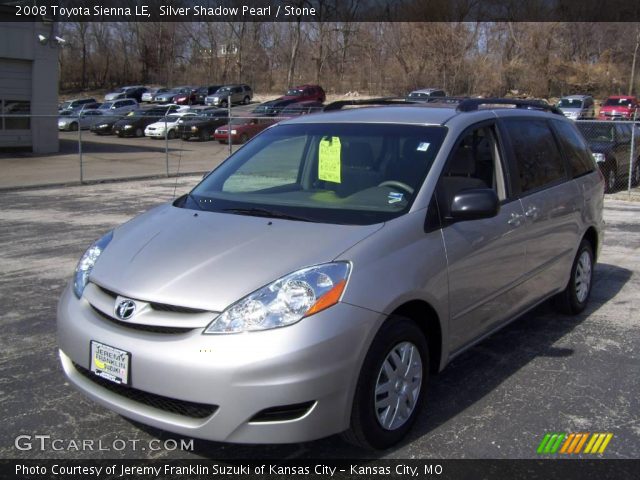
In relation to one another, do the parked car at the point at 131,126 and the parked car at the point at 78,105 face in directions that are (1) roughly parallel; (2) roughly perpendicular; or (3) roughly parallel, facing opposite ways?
roughly parallel

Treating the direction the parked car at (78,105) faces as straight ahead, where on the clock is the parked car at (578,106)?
the parked car at (578,106) is roughly at 9 o'clock from the parked car at (78,105).

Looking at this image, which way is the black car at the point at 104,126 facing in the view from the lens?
facing the viewer and to the left of the viewer

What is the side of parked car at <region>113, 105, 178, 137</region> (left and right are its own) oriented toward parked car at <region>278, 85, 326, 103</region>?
back

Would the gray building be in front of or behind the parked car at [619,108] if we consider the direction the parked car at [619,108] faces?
in front

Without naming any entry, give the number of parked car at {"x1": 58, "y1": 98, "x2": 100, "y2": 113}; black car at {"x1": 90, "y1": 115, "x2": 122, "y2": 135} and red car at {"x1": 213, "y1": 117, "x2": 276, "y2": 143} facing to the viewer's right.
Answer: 0

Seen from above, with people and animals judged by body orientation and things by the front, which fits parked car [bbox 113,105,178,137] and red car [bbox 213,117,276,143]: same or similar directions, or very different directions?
same or similar directions

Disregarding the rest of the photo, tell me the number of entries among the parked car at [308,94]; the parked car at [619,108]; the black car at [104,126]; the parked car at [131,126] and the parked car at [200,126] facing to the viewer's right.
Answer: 0

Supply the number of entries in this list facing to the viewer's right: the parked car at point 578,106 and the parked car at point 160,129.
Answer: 0

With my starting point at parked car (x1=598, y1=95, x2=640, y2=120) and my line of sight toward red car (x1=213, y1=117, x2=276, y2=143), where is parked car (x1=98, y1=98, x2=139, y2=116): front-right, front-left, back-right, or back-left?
front-right

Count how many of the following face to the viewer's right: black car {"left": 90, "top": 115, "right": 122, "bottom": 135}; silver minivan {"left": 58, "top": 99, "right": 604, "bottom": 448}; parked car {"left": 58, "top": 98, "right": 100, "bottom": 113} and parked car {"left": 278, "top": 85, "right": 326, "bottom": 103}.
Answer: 0

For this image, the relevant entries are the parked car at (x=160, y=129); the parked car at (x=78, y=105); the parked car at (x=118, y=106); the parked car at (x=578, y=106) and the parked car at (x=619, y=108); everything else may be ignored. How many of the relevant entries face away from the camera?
0

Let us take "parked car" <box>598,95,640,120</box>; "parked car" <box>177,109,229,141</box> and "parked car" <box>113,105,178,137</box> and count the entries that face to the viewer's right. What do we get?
0

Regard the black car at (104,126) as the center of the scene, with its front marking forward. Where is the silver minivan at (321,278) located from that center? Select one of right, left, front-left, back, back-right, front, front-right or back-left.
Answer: front-left

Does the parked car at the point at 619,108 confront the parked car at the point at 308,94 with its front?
no

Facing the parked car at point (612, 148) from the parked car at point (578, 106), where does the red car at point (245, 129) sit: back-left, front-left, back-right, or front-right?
front-right

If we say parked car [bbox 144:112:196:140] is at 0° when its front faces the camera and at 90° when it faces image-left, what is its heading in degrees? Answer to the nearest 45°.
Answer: approximately 45°
